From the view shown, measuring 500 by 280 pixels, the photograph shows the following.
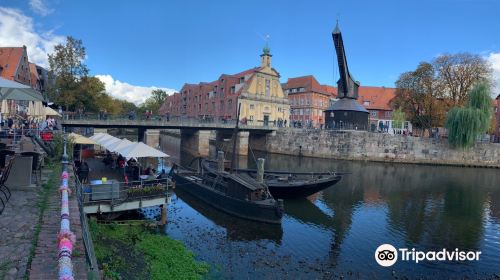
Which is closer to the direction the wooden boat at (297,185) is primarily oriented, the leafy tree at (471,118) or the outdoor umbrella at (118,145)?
the leafy tree

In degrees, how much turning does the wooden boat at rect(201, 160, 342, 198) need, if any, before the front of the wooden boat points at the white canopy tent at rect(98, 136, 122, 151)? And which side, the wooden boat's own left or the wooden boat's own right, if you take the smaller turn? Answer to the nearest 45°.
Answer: approximately 180°

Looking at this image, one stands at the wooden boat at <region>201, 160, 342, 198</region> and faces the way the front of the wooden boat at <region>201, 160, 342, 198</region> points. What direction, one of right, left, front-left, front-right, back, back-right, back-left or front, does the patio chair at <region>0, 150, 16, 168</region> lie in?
back-right

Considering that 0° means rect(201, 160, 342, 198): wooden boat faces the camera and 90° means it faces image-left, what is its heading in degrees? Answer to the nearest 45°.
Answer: approximately 270°

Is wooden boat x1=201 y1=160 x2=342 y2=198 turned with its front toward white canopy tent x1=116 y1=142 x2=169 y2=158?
no

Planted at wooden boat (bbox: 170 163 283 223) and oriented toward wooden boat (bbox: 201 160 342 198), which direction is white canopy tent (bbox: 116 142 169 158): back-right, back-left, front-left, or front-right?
back-left

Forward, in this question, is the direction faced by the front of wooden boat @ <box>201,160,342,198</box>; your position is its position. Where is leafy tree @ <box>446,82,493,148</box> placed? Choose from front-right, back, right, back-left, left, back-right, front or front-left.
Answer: front-left

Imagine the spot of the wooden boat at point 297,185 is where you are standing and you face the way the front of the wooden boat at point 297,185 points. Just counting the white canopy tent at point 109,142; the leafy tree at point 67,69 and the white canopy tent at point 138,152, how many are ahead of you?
0

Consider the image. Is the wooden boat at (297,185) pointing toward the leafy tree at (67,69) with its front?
no

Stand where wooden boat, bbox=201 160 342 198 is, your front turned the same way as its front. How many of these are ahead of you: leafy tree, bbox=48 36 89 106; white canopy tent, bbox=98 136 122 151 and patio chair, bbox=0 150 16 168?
0

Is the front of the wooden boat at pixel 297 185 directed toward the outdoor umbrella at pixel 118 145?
no
